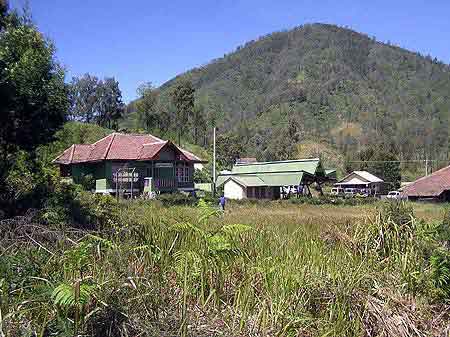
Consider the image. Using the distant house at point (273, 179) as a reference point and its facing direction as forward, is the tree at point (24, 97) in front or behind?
in front

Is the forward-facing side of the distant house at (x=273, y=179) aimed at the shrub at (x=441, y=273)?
yes

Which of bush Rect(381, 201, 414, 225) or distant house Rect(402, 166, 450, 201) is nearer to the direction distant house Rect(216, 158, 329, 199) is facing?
the bush

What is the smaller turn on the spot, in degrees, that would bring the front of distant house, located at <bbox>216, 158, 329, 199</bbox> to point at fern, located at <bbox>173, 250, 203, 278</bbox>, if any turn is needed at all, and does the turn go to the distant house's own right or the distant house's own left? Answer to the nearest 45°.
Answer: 0° — it already faces it

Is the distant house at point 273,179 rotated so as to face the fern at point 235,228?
yes

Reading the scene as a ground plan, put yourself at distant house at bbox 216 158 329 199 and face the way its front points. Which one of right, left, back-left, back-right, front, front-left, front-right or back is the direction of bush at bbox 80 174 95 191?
front-right

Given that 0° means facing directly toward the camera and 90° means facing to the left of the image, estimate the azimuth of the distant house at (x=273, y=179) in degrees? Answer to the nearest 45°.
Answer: approximately 0°

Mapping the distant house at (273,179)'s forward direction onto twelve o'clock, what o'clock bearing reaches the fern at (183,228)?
The fern is roughly at 12 o'clock from the distant house.
